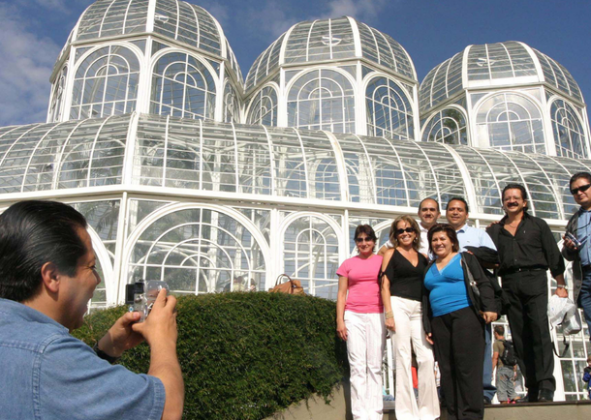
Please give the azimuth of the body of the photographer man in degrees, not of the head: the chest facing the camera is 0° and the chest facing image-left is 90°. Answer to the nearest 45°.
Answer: approximately 225°

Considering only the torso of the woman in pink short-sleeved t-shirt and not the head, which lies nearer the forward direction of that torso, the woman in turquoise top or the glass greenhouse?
the woman in turquoise top

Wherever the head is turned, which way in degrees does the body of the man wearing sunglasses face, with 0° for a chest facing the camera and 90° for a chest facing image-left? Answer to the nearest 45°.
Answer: approximately 0°

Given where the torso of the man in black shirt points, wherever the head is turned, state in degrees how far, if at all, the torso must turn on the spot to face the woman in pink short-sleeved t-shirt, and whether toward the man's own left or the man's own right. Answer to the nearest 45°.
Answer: approximately 90° to the man's own right

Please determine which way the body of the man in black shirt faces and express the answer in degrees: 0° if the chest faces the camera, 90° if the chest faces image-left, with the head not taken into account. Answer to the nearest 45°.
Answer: approximately 0°

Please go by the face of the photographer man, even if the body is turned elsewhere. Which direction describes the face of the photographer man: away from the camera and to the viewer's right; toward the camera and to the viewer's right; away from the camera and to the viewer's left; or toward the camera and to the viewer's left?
away from the camera and to the viewer's right

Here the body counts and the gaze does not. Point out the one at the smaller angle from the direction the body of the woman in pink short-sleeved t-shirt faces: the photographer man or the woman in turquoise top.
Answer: the photographer man
